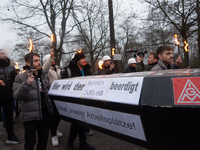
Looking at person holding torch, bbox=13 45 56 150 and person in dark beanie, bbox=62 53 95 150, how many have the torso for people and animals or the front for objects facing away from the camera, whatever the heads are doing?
0

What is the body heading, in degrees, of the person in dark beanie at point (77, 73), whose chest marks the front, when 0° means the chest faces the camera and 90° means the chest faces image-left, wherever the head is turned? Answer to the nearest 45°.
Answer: approximately 315°

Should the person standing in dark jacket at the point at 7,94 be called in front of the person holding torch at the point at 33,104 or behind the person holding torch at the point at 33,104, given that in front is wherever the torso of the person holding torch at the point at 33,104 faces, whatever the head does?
behind

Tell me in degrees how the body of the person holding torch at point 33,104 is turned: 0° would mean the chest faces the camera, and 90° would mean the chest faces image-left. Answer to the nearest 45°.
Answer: approximately 315°
